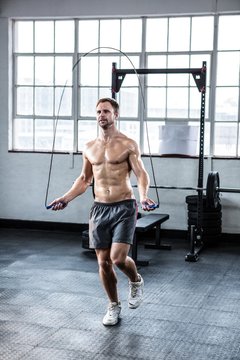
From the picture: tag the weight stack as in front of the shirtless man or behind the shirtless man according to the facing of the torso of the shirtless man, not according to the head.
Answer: behind

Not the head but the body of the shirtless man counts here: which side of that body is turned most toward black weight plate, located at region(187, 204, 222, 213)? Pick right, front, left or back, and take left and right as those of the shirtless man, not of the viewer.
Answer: back

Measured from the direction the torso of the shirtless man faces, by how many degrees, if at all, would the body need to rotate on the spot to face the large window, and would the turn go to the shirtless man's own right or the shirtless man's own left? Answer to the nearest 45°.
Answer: approximately 135° to the shirtless man's own right

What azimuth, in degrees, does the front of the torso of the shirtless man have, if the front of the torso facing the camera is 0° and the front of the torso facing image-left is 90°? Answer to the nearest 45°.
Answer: approximately 45°

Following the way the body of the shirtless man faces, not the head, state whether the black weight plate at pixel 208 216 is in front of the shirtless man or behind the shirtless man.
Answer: behind
